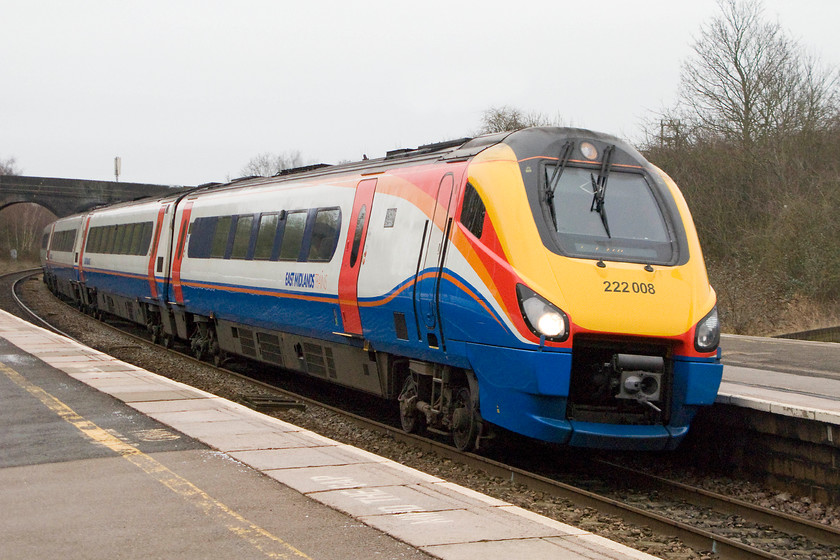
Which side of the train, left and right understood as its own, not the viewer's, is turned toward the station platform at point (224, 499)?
right

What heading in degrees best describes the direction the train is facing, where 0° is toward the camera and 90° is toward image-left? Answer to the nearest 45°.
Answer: approximately 315°
